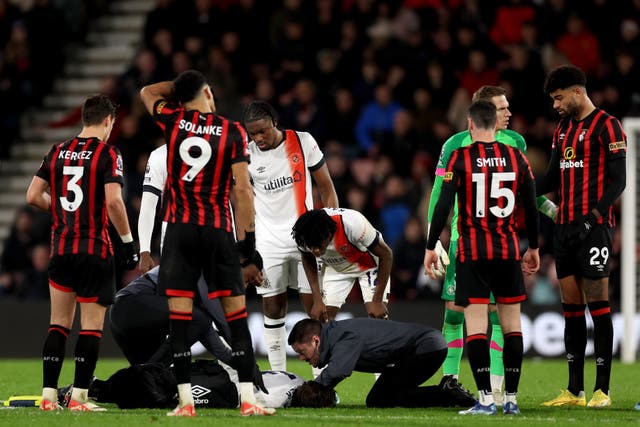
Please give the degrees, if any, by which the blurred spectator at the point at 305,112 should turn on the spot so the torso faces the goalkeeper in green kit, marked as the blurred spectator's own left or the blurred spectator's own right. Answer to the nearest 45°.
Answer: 0° — they already face them

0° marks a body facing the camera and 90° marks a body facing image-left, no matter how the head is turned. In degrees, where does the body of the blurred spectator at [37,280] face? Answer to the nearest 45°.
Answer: approximately 0°

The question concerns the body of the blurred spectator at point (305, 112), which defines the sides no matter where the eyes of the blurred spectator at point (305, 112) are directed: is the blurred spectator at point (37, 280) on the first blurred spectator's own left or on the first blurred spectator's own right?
on the first blurred spectator's own right

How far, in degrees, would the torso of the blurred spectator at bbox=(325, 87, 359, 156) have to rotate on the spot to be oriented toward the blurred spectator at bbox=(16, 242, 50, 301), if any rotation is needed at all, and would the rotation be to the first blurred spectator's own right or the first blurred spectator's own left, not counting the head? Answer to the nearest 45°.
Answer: approximately 90° to the first blurred spectator's own right

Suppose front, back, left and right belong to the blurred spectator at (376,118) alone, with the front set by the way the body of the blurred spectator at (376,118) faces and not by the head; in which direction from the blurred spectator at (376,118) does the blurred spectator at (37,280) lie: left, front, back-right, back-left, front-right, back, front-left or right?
right
